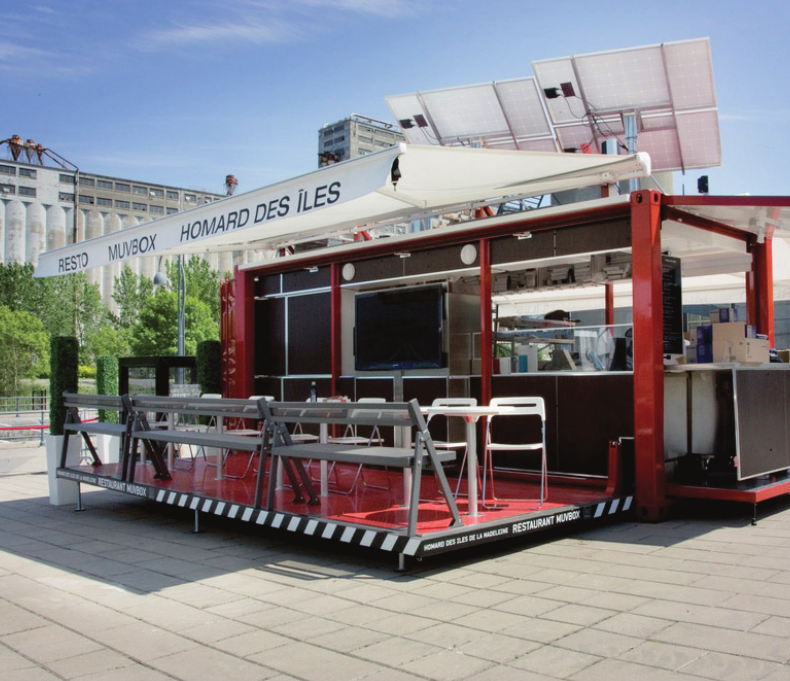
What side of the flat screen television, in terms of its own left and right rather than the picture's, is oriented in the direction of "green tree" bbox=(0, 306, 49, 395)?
right

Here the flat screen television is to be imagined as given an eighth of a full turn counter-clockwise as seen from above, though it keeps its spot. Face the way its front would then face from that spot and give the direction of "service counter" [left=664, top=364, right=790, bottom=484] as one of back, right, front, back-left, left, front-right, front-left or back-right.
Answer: front-left

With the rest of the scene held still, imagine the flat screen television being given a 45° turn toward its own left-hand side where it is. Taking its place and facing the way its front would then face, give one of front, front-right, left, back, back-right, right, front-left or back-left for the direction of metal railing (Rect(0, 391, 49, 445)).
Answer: back-right

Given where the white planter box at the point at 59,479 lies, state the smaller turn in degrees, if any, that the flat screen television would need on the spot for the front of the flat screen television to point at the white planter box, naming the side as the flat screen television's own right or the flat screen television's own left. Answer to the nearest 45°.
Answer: approximately 45° to the flat screen television's own right

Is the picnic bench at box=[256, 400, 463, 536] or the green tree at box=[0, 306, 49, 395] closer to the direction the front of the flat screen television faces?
the picnic bench

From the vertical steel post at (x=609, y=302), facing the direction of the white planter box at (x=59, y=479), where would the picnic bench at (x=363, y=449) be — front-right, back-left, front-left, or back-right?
front-left

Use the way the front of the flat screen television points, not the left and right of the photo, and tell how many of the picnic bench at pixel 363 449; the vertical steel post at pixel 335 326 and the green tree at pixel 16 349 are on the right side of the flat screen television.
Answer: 2

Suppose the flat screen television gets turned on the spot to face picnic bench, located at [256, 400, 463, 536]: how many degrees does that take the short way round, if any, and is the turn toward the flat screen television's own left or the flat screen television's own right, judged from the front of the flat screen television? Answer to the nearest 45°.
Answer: approximately 45° to the flat screen television's own left

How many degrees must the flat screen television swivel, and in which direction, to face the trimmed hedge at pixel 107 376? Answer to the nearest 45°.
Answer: approximately 90° to its right

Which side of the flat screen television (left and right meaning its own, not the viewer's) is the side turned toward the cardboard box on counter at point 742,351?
left

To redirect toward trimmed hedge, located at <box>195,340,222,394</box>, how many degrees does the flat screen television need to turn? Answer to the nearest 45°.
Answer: approximately 90° to its right

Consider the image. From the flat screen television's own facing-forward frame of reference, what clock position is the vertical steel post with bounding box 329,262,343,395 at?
The vertical steel post is roughly at 3 o'clock from the flat screen television.

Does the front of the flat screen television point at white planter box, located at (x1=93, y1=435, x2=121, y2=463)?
no

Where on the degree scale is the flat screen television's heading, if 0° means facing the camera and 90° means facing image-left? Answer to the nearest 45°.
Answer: approximately 45°
